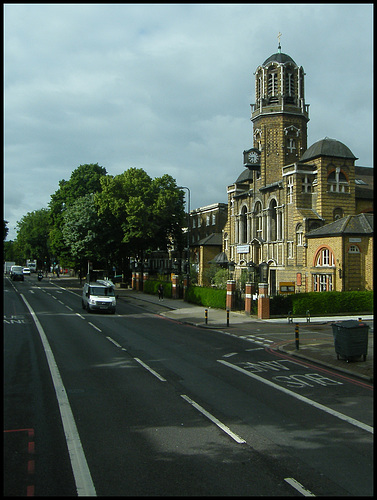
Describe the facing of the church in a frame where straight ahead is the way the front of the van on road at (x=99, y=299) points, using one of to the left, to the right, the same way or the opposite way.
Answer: to the right

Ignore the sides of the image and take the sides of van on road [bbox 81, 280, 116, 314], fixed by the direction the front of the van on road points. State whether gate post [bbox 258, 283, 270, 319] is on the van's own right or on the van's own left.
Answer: on the van's own left

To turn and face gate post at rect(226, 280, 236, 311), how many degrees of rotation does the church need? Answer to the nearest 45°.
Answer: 0° — it already faces it

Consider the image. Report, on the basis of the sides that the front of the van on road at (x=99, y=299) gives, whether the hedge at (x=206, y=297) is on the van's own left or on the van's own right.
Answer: on the van's own left

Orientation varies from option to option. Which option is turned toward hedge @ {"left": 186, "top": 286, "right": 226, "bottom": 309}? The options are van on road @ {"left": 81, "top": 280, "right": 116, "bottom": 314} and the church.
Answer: the church

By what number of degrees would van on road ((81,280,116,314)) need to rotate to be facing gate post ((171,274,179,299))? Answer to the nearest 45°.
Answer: approximately 135° to its left

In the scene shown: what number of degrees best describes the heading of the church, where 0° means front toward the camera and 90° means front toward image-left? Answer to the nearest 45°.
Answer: approximately 45°

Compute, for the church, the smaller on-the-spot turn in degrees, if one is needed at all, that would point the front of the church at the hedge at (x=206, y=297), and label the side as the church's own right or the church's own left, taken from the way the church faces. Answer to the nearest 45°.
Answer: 0° — it already faces it

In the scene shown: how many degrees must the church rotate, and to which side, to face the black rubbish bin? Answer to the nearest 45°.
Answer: approximately 45° to its left

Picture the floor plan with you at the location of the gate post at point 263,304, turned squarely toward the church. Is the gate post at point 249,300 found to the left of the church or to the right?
left

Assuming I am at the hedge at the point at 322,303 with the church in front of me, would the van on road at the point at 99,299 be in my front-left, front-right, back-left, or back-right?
back-left
